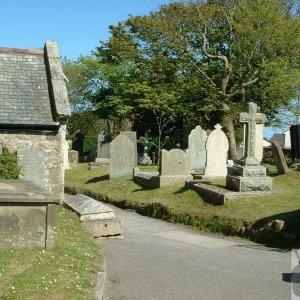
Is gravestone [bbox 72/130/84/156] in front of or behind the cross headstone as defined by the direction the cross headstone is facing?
behind

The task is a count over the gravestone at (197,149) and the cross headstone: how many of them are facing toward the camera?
2

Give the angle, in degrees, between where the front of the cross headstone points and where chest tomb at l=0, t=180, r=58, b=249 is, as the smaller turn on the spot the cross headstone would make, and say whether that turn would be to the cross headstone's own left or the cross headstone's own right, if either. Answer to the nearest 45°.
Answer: approximately 45° to the cross headstone's own right

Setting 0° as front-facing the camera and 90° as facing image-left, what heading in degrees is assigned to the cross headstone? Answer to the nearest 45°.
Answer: approximately 0°

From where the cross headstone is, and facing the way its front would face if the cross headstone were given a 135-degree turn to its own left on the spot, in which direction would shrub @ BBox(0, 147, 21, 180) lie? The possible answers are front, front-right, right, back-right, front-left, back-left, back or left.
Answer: back-left

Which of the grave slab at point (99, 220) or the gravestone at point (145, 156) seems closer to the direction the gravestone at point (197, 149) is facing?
the grave slab

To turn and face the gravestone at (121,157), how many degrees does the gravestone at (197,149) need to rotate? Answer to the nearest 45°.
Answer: approximately 45° to its right

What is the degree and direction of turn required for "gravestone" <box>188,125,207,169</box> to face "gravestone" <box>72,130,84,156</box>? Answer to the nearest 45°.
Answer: approximately 135° to its right

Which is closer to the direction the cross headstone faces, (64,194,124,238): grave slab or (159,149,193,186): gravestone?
the grave slab

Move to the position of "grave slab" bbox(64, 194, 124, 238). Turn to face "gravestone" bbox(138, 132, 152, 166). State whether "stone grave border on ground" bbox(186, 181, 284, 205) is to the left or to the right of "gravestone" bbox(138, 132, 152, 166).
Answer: right
